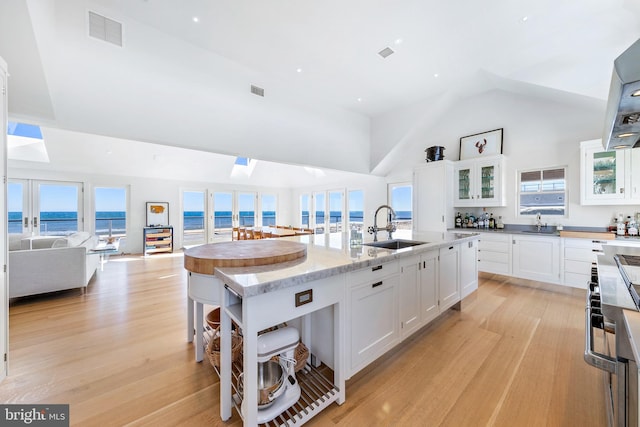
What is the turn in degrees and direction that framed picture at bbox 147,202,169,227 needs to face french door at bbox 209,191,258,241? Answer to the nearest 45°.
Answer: approximately 90° to its left

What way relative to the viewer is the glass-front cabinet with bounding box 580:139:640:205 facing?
toward the camera

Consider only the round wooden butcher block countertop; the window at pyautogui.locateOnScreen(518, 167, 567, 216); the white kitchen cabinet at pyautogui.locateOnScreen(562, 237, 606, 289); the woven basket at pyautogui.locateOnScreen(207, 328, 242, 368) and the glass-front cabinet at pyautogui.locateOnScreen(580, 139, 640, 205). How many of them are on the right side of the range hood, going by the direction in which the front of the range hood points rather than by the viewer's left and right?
3

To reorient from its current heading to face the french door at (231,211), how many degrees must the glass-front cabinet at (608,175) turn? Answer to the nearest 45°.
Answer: approximately 90° to its right

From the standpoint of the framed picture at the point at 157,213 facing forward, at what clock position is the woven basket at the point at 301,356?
The woven basket is roughly at 12 o'clock from the framed picture.

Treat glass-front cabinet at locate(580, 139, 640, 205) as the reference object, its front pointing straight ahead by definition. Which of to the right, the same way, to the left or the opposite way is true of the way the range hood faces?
to the right

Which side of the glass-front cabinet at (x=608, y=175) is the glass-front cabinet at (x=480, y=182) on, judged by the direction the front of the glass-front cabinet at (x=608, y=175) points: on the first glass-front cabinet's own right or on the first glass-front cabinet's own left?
on the first glass-front cabinet's own right

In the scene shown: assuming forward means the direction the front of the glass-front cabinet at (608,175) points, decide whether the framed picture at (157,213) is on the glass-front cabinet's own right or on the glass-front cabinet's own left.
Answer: on the glass-front cabinet's own right

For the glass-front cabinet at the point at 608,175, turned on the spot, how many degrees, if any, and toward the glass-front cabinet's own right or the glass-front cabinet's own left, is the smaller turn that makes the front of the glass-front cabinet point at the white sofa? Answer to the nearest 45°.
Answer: approximately 45° to the glass-front cabinet's own right

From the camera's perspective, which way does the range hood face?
to the viewer's left

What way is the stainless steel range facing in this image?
to the viewer's left

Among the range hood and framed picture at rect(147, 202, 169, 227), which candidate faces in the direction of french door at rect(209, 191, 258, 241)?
the range hood

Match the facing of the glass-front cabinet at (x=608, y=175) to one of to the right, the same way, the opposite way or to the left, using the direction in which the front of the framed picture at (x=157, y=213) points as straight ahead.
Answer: to the right

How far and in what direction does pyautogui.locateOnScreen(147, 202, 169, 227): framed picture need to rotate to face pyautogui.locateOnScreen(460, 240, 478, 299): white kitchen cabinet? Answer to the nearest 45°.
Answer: approximately 45° to its left

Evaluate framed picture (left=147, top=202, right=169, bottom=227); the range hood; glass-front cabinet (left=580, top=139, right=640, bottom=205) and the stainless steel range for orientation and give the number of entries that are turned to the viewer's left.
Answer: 2

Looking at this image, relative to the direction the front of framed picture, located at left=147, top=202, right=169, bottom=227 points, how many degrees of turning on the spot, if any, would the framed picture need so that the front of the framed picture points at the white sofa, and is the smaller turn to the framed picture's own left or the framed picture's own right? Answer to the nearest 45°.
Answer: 0° — it already faces it

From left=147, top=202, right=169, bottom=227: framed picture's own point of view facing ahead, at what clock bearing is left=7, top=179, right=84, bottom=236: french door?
The french door is roughly at 3 o'clock from the framed picture.
